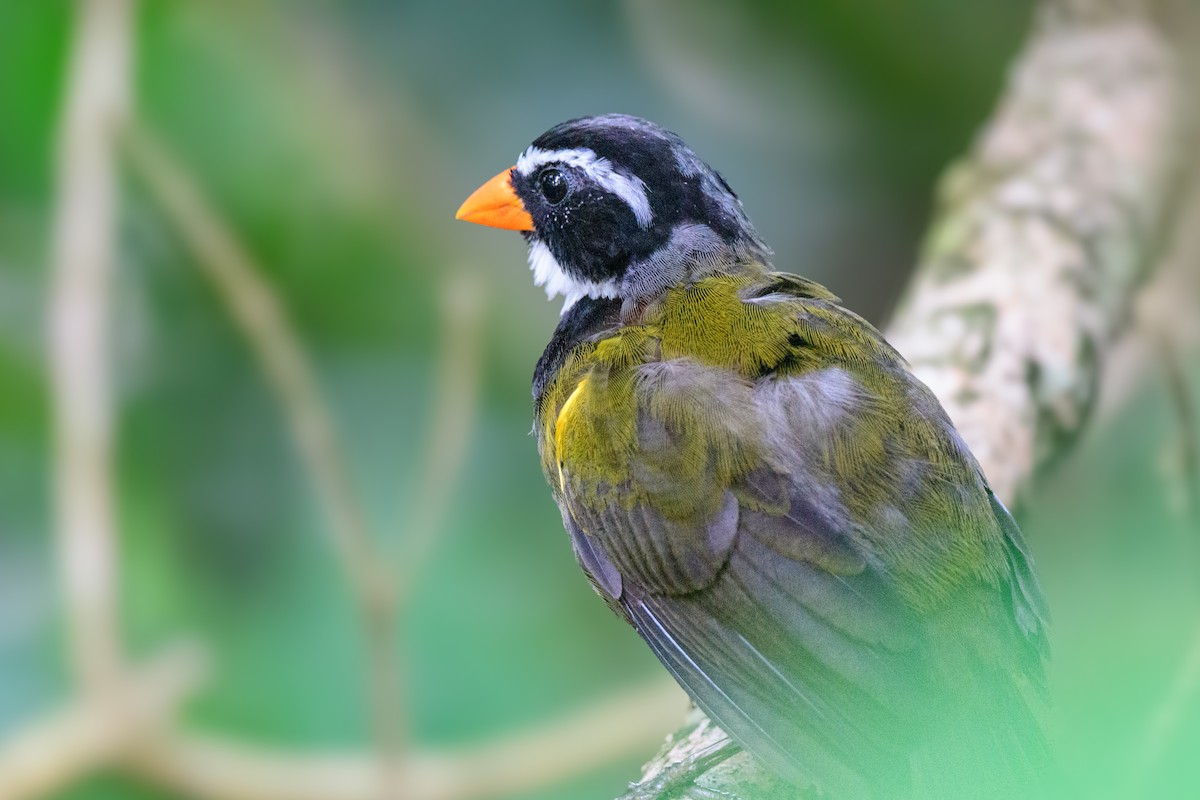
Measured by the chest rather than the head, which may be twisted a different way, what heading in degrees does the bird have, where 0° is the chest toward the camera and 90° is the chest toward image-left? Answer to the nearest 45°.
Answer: approximately 135°

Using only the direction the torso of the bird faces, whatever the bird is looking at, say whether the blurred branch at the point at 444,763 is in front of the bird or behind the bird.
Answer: in front
